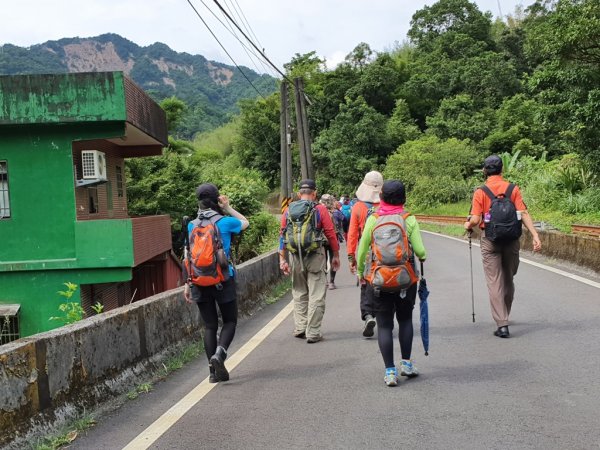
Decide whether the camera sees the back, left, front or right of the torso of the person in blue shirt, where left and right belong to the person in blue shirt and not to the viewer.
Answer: back

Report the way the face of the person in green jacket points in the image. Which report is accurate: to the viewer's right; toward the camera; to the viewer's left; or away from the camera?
away from the camera

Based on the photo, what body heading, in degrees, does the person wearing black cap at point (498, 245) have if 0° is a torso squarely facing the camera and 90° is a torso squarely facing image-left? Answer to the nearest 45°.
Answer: approximately 180°

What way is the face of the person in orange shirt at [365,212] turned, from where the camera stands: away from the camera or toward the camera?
away from the camera

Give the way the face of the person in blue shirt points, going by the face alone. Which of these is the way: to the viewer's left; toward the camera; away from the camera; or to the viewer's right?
away from the camera

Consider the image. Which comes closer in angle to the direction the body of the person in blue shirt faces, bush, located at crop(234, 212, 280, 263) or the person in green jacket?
the bush

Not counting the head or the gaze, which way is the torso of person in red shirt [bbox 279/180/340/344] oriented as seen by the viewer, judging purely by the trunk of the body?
away from the camera

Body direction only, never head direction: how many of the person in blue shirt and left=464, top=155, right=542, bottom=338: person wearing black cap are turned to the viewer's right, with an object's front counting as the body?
0
